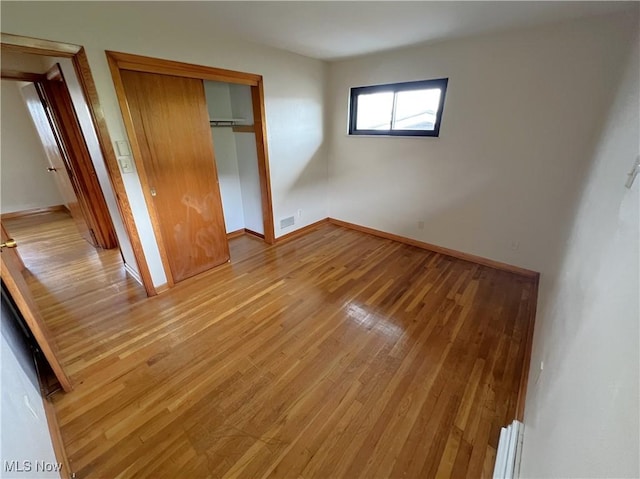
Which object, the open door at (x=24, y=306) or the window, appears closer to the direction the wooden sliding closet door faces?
the window

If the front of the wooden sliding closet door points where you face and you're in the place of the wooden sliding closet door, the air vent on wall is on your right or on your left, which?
on your left

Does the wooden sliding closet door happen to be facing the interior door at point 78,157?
no

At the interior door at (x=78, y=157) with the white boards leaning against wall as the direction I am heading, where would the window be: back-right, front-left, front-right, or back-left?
front-left

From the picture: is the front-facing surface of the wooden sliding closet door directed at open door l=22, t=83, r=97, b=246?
no

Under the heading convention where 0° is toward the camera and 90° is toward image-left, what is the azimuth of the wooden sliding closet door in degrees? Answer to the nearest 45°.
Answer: approximately 315°

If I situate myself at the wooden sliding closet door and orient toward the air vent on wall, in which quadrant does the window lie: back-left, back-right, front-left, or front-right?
front-right

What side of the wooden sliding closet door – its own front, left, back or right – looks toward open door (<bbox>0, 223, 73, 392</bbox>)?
right

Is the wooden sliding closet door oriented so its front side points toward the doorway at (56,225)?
no

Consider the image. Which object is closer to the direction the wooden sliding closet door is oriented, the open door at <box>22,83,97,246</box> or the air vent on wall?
the air vent on wall

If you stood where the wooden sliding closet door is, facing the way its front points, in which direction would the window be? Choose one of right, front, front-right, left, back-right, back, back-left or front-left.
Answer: front-left

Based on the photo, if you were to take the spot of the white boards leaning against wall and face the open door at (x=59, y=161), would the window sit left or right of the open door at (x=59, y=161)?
right
